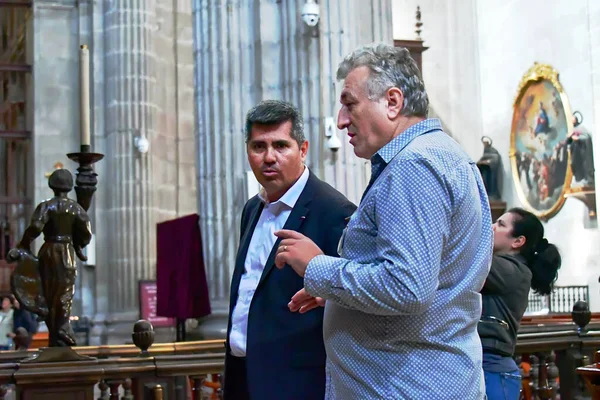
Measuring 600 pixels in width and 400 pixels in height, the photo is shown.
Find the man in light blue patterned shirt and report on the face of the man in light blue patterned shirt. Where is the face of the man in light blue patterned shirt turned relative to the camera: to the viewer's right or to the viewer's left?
to the viewer's left

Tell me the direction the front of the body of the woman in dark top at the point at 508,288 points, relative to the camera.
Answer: to the viewer's left

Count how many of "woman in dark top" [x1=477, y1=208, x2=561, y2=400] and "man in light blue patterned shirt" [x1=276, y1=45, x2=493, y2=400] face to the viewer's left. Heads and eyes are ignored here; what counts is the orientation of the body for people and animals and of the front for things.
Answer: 2

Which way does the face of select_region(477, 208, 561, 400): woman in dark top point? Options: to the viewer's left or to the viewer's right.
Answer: to the viewer's left

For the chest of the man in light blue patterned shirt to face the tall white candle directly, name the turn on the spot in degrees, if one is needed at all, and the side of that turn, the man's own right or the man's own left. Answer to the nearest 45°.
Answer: approximately 45° to the man's own right

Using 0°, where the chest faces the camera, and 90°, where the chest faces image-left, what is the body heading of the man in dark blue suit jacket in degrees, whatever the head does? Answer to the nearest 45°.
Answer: approximately 45°

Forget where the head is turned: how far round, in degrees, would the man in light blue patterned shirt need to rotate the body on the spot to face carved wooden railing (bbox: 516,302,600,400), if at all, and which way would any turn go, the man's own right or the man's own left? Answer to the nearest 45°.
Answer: approximately 90° to the man's own right

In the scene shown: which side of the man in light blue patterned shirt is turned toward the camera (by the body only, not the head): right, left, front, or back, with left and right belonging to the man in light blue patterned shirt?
left

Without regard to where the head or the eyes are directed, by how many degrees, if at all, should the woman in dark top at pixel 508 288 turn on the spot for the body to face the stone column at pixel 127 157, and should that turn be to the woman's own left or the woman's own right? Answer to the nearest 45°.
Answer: approximately 45° to the woman's own right
